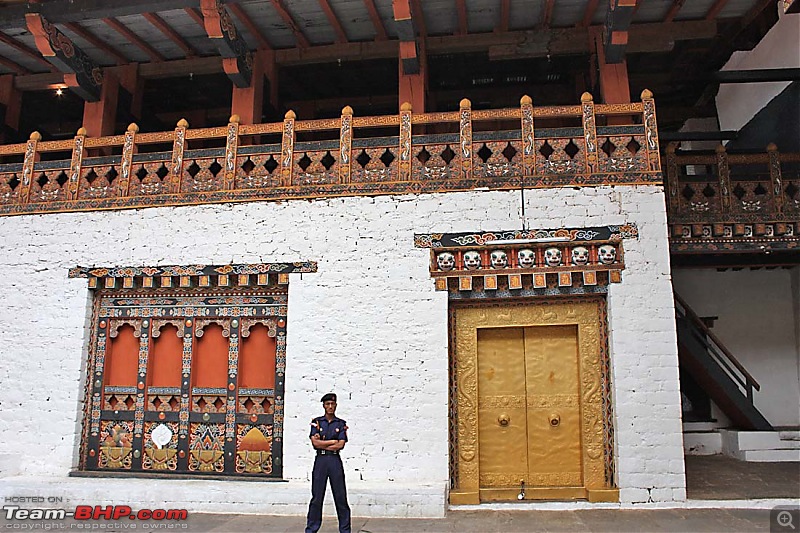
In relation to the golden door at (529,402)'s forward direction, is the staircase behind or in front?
behind

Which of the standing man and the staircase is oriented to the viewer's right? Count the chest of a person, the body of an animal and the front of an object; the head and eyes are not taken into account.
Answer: the staircase

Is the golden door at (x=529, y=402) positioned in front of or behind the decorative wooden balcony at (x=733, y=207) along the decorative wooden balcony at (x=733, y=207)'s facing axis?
in front

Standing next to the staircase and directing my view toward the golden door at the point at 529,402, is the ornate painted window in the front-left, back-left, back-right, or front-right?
front-right

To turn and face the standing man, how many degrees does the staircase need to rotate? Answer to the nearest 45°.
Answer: approximately 135° to its right

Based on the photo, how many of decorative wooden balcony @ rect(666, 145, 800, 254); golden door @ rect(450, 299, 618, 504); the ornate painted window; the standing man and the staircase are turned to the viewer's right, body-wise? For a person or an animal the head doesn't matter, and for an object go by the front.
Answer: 1

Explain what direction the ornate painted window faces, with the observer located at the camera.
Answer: facing the viewer

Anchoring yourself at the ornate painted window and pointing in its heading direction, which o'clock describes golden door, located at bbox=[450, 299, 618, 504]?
The golden door is roughly at 10 o'clock from the ornate painted window.

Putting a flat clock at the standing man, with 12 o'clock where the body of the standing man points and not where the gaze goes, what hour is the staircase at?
The staircase is roughly at 8 o'clock from the standing man.

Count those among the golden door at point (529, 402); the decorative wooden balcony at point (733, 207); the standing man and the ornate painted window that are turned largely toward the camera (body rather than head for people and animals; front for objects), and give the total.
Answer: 4

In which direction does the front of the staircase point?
to the viewer's right

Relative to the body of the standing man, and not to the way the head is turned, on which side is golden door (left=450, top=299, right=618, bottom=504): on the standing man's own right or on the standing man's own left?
on the standing man's own left

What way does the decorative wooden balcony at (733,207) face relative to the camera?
toward the camera

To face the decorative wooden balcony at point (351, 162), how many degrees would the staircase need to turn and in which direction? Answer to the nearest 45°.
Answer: approximately 135° to its right

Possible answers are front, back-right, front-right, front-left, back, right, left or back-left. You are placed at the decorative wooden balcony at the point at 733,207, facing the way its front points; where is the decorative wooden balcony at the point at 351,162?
front-right
